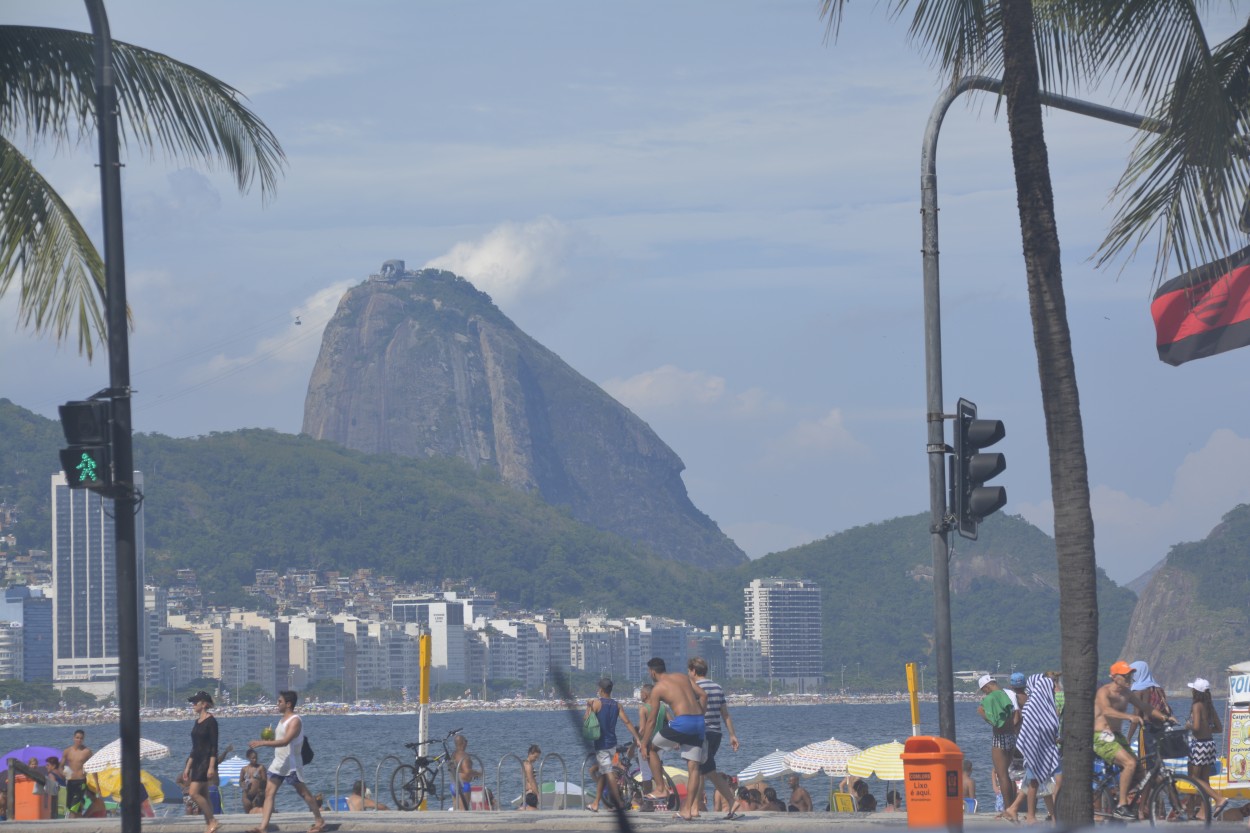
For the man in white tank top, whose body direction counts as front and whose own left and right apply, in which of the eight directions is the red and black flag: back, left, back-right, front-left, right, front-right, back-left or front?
back-left

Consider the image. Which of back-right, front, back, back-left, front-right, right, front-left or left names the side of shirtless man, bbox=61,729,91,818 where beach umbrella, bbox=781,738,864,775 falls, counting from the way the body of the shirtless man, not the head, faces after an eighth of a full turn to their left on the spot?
left

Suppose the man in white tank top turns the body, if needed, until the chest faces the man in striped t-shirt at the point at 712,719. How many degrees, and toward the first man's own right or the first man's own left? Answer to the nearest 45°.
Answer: approximately 180°

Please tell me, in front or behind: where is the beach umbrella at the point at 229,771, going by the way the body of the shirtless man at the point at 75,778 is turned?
behind

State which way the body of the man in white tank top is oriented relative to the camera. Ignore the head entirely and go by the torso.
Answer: to the viewer's left

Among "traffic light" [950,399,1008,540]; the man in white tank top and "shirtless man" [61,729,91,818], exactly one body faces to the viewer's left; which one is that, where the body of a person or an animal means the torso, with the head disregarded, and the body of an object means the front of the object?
the man in white tank top
